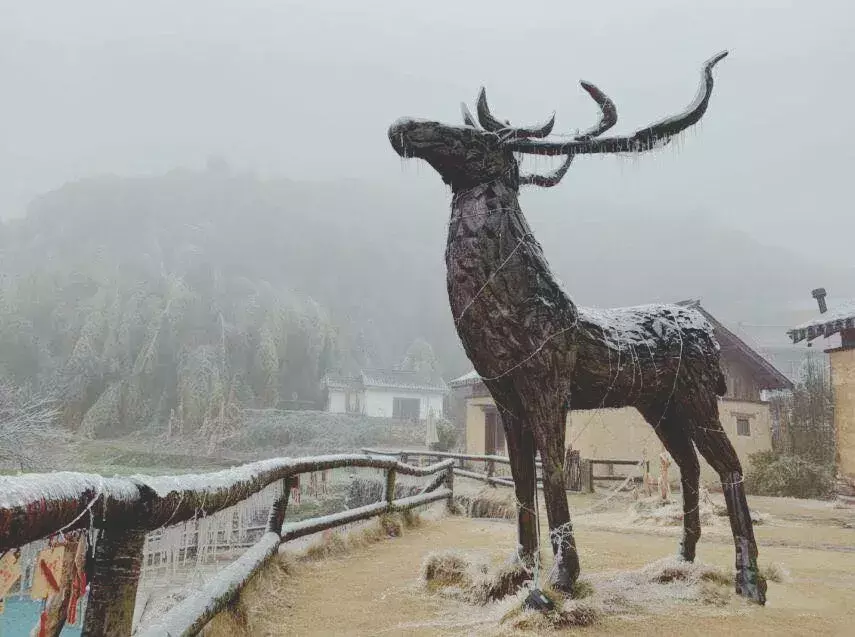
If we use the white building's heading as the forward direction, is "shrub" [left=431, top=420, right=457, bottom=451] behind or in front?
in front

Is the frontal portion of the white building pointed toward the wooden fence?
yes

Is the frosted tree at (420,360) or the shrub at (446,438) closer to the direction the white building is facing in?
the shrub

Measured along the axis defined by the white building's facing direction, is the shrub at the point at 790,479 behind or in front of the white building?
in front

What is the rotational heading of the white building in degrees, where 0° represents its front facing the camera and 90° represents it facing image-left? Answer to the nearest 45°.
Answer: approximately 0°

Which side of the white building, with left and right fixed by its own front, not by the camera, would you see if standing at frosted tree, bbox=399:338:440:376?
back

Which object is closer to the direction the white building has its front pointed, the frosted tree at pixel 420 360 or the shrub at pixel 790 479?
the shrub
